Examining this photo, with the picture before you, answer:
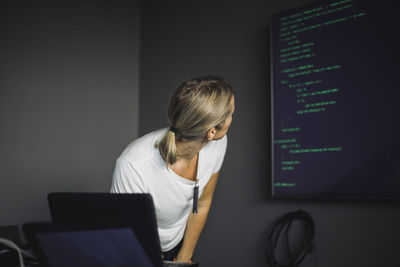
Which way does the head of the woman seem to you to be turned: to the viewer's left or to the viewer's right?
to the viewer's right

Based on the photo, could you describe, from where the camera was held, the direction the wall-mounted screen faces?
facing the viewer and to the left of the viewer

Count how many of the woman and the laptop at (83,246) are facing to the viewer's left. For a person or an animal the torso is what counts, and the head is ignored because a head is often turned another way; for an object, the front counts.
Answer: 0

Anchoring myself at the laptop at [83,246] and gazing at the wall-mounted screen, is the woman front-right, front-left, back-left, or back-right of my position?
front-left

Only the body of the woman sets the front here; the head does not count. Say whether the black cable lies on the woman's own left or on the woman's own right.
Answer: on the woman's own left

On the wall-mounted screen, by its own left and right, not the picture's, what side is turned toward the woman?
front
